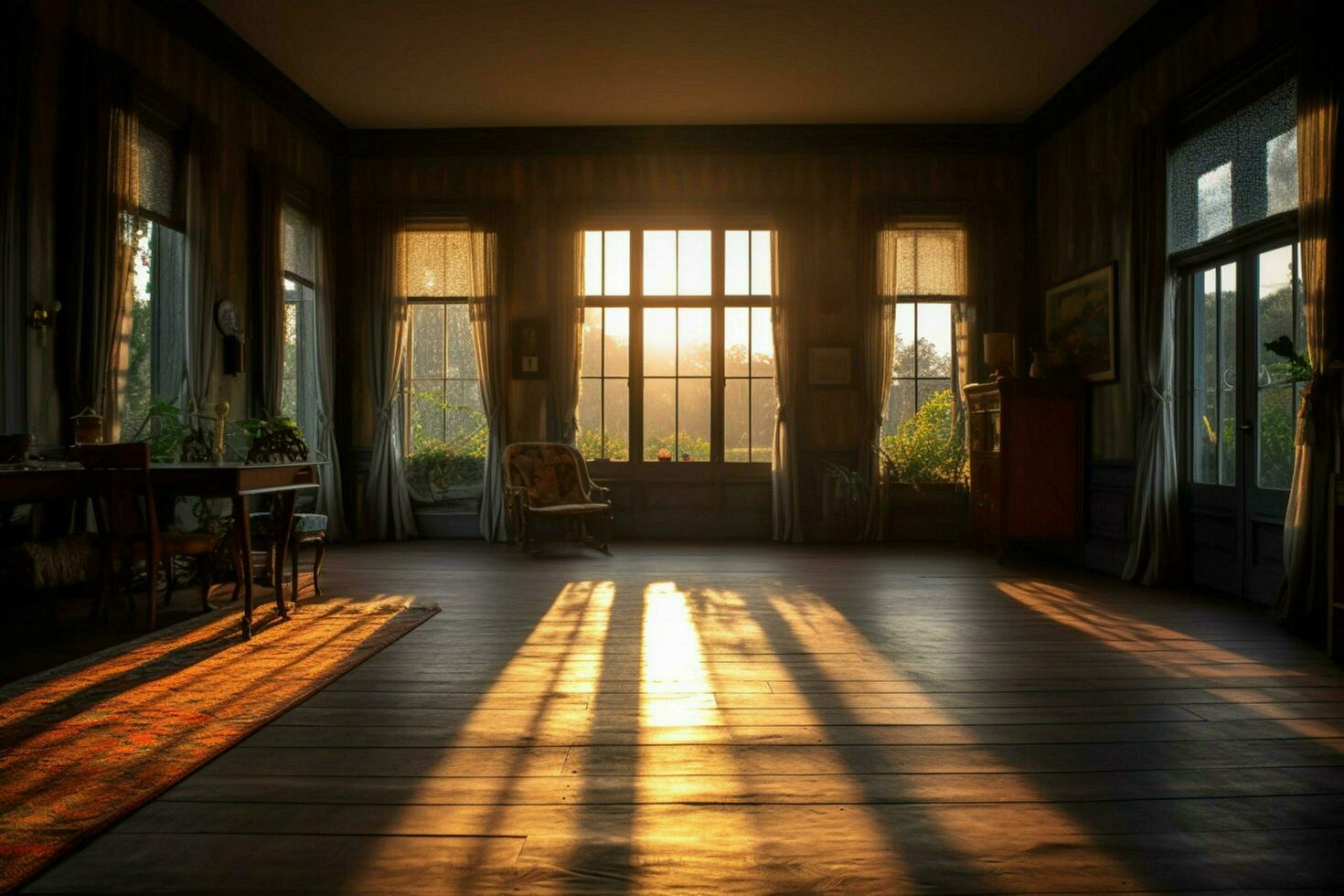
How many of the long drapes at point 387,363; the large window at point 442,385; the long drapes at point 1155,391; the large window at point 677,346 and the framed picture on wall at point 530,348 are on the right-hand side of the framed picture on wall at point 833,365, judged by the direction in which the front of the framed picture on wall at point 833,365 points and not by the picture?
4

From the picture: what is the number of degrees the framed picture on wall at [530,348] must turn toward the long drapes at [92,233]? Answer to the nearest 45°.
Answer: approximately 45° to its right

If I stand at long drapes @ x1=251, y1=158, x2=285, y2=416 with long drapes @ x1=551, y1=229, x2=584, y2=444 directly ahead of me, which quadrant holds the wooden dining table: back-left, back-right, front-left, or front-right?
back-right

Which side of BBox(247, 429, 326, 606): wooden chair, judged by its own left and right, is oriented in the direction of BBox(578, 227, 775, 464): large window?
left

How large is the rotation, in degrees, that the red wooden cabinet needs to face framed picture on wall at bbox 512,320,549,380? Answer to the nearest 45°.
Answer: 0° — it already faces it

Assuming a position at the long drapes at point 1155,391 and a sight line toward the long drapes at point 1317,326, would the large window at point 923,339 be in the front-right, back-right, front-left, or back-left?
back-right

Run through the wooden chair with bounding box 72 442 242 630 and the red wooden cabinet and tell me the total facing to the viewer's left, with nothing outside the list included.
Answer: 1

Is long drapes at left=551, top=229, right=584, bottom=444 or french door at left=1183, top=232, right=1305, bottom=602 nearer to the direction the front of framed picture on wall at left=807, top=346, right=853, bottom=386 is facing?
the french door

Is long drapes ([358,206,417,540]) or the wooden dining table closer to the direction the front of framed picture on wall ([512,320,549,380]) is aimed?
the wooden dining table

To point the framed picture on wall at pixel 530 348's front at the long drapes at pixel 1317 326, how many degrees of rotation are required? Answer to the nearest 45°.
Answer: approximately 45° to its left

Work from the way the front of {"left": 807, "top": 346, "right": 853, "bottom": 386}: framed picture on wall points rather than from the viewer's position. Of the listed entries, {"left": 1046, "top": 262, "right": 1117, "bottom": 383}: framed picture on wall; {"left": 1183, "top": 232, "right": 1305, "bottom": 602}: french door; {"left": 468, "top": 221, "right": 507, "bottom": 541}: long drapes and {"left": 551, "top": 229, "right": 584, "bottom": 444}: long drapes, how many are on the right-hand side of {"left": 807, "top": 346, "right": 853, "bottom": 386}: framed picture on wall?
2

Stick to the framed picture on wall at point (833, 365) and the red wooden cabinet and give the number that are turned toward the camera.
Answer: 1
